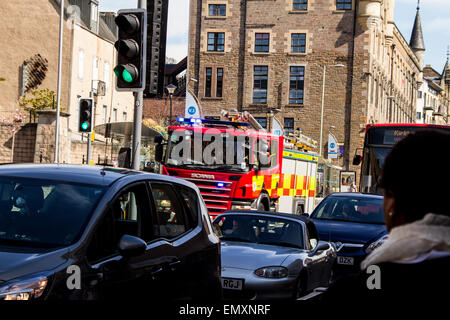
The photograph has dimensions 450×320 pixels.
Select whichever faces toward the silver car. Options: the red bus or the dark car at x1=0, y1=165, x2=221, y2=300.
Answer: the red bus

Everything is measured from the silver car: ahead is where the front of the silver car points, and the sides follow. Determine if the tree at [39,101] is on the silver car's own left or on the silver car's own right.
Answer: on the silver car's own right

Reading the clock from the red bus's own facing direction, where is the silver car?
The silver car is roughly at 12 o'clock from the red bus.

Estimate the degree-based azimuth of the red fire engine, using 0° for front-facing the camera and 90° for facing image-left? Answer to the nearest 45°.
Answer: approximately 45°

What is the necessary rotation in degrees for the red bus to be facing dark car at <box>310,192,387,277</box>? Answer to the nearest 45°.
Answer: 0° — it already faces it

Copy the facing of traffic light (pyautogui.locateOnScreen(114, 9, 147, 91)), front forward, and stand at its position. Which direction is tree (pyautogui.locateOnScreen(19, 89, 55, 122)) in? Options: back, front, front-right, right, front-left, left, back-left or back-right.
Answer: back-right

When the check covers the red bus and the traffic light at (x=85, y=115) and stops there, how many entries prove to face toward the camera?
2
